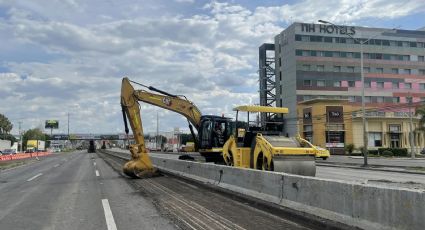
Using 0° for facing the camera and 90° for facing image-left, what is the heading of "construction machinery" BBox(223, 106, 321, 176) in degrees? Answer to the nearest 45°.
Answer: approximately 315°

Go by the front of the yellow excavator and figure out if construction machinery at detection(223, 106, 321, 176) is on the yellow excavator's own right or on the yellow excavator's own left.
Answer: on the yellow excavator's own left

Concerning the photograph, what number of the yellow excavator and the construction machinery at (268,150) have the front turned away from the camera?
0

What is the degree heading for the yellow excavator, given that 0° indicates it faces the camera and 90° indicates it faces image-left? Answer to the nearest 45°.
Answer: approximately 45°

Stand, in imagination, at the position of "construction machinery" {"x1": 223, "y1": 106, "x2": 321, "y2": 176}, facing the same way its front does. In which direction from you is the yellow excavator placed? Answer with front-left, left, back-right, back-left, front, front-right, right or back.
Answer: back
